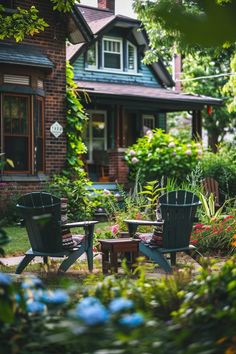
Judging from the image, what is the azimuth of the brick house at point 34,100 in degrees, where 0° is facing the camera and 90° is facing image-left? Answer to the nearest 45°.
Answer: approximately 0°

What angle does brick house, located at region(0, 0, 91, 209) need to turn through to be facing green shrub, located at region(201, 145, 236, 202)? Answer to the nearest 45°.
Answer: approximately 135° to its left

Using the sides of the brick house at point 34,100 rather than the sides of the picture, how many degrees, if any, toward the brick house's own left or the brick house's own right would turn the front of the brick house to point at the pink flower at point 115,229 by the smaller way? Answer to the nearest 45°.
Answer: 0° — it already faces it

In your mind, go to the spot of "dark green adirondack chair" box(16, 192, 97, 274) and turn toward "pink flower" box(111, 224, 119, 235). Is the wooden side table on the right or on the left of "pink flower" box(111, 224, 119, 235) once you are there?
right

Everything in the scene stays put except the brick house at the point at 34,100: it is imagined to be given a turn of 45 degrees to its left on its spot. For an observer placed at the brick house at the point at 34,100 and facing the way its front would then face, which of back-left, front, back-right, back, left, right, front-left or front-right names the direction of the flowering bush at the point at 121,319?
front-right

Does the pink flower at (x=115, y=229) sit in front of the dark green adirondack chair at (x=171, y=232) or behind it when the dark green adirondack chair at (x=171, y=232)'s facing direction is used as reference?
in front

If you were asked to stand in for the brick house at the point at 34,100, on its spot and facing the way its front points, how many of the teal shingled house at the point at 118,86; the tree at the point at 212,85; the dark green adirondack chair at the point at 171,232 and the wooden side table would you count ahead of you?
2

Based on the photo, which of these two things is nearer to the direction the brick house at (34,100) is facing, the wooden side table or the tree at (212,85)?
the wooden side table

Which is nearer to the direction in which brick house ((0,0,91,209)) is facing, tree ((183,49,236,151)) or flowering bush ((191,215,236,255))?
the flowering bush

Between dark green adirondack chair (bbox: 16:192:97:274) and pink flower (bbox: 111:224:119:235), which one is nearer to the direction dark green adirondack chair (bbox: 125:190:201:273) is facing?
the pink flower
